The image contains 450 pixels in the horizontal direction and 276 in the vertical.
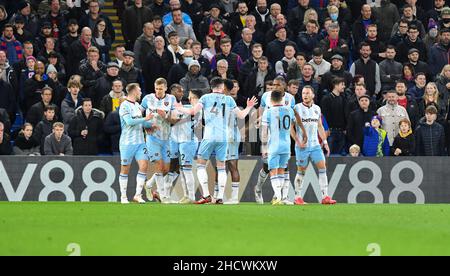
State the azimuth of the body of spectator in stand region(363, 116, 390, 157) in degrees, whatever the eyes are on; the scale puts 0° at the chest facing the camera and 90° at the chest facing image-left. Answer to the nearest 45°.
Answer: approximately 0°

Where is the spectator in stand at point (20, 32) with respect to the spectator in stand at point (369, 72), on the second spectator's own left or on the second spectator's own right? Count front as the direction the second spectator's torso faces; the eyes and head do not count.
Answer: on the second spectator's own right

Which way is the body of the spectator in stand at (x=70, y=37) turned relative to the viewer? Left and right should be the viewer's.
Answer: facing the viewer and to the right of the viewer

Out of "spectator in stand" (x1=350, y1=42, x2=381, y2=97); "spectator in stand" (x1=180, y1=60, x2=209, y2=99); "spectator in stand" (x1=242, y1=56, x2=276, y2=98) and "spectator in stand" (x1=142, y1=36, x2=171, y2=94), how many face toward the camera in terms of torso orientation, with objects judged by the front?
4

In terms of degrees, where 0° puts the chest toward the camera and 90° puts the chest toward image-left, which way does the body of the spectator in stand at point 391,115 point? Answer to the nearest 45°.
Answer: approximately 0°

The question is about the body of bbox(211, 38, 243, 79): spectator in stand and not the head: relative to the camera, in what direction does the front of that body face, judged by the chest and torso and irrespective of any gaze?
toward the camera

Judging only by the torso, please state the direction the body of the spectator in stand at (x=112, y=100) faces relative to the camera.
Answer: toward the camera

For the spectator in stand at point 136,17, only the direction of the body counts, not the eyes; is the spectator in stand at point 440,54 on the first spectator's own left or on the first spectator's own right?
on the first spectator's own left

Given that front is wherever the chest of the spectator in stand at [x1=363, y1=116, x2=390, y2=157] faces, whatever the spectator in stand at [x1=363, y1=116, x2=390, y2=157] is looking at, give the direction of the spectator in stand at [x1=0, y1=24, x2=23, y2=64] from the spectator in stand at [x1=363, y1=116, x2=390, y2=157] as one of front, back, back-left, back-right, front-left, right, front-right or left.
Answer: right

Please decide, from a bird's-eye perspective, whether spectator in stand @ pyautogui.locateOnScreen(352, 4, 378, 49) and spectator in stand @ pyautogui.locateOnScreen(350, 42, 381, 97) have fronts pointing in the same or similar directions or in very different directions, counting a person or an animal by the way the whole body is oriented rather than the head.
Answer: same or similar directions

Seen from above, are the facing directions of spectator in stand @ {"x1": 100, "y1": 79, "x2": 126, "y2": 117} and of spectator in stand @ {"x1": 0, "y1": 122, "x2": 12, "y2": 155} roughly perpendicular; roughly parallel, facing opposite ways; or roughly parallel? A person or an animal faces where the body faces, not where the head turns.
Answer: roughly parallel

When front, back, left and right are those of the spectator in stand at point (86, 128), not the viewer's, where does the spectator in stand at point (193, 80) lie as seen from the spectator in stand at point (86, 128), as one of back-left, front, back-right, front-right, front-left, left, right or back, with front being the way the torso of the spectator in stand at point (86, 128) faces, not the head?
left

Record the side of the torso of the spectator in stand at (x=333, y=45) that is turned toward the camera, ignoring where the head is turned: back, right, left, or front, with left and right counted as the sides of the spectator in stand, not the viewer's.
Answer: front

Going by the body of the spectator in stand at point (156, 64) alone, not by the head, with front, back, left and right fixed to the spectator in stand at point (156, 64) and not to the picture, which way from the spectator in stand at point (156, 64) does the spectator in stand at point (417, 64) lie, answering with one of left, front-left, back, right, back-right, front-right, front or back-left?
left
